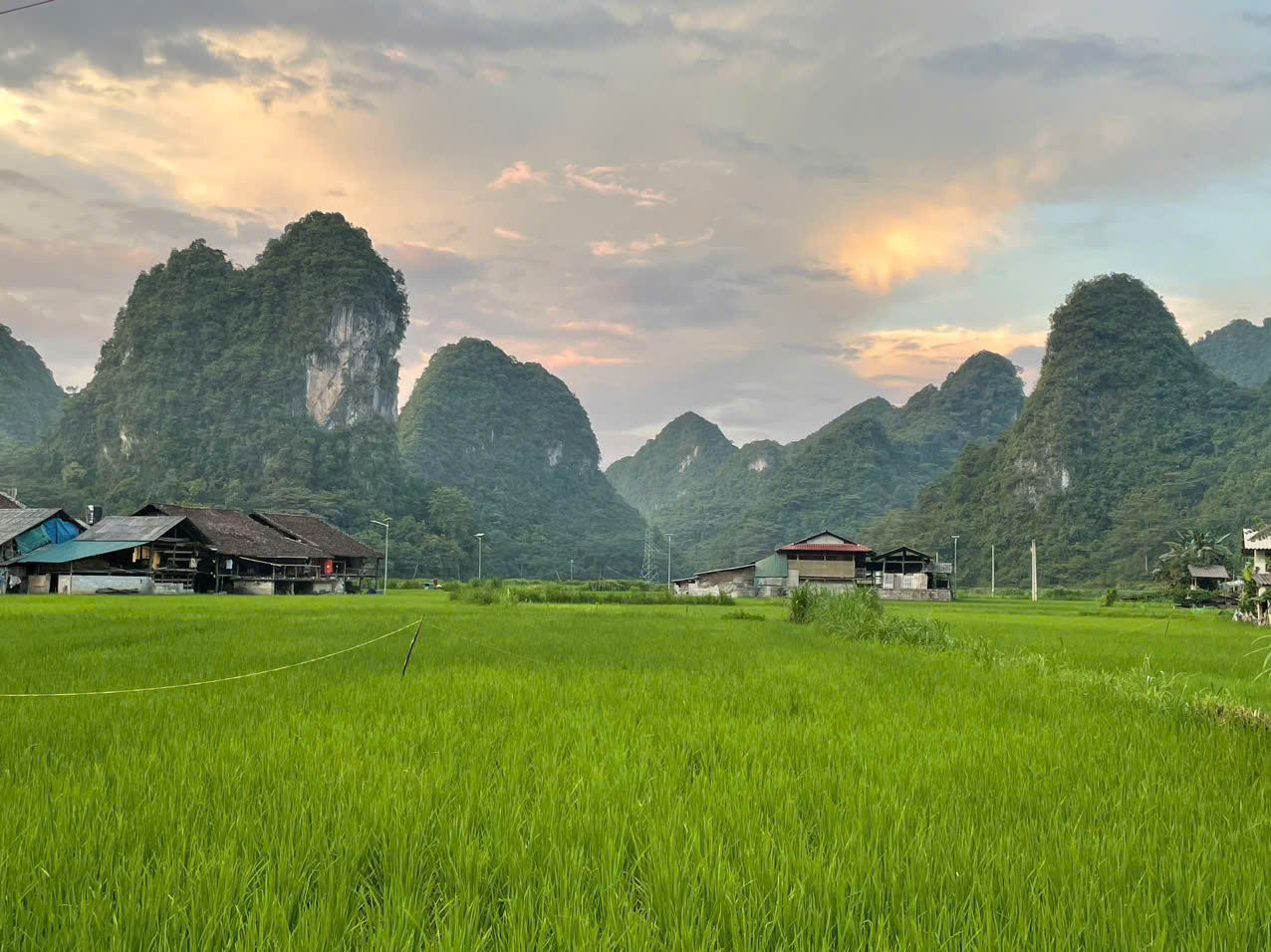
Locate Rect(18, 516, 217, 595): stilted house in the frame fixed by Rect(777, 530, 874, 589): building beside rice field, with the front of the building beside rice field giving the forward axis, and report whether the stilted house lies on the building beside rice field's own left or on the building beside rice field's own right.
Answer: on the building beside rice field's own right

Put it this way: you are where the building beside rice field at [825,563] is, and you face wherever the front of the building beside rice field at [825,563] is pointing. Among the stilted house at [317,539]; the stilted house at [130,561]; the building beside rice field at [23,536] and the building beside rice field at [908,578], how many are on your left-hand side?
1

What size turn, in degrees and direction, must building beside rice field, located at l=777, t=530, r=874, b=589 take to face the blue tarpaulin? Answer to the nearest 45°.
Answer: approximately 45° to its right

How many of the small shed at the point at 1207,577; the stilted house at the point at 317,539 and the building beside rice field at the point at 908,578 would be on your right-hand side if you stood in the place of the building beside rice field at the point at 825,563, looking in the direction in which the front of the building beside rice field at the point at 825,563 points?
1

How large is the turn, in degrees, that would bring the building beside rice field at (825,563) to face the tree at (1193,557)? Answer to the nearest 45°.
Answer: approximately 90° to its left

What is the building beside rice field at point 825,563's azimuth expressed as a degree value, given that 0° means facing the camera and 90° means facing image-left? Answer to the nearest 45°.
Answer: approximately 0°

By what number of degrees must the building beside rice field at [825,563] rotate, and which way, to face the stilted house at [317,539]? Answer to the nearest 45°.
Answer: approximately 90° to its right

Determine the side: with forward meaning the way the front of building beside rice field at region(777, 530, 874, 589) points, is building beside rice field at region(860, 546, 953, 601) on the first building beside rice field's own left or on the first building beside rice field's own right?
on the first building beside rice field's own left

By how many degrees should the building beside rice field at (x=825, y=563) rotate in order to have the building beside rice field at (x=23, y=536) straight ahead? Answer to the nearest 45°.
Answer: approximately 45° to its right
